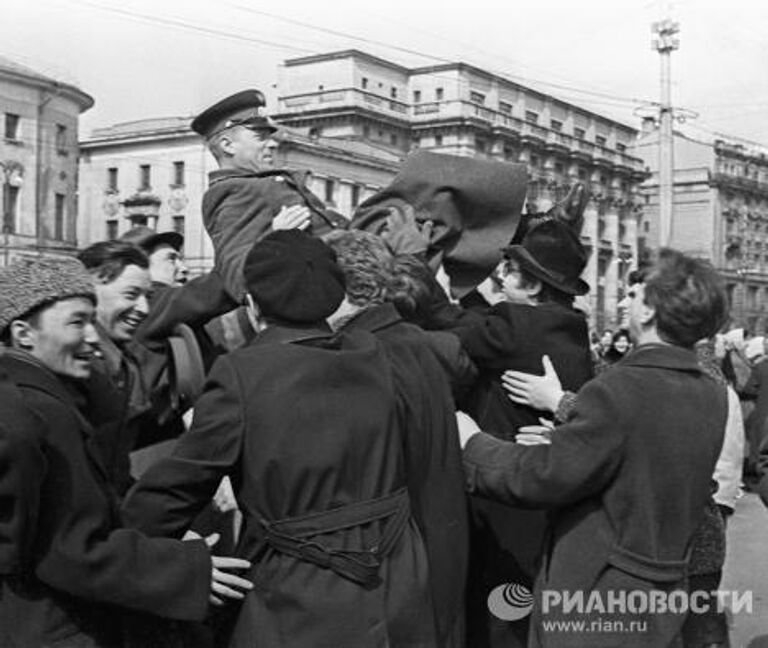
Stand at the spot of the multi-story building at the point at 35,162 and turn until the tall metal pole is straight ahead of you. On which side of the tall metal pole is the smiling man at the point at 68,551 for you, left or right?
right

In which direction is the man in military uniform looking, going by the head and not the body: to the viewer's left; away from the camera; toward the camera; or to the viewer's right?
to the viewer's right

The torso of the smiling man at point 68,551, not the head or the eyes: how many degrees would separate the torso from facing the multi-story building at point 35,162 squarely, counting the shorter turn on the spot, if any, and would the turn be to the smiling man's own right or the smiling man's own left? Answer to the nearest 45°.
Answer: approximately 90° to the smiling man's own left

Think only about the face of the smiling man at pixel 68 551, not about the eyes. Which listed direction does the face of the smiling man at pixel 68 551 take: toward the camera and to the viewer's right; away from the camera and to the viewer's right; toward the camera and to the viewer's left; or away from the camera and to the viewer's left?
toward the camera and to the viewer's right

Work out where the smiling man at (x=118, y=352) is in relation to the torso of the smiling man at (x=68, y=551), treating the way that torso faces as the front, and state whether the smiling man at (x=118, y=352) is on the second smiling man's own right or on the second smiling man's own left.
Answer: on the second smiling man's own left

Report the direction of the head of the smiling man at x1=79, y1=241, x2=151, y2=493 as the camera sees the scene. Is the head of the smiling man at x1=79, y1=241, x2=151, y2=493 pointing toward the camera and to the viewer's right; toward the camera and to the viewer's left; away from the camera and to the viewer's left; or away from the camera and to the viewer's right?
toward the camera and to the viewer's right

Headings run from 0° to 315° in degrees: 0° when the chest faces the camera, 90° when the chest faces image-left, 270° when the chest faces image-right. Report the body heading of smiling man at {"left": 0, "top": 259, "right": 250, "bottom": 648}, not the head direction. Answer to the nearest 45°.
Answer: approximately 270°

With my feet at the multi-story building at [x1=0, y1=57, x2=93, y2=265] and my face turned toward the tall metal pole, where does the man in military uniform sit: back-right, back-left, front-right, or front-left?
front-right
